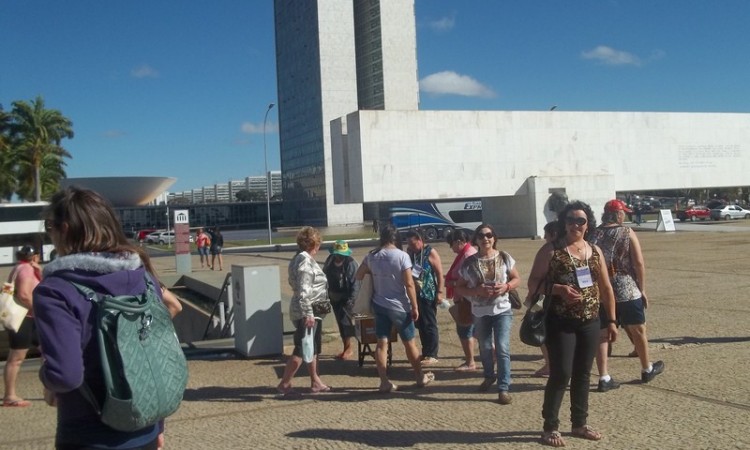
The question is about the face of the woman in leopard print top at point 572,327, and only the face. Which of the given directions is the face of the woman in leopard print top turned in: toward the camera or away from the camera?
toward the camera

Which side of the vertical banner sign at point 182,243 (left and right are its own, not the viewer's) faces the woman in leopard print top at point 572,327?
front

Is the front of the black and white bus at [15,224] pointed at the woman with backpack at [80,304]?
no

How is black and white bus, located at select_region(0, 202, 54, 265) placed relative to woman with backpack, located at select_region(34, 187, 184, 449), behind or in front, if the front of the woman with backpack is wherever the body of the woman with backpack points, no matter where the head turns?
in front

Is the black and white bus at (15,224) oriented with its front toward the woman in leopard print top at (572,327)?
no

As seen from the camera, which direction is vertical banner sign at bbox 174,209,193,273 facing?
toward the camera

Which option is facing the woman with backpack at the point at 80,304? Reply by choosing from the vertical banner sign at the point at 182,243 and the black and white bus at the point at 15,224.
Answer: the vertical banner sign

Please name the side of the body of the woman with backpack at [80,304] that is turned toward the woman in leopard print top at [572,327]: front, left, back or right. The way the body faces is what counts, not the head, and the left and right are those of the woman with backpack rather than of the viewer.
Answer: right

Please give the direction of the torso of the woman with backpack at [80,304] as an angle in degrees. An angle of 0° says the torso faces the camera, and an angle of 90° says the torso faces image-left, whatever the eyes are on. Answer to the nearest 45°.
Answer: approximately 135°

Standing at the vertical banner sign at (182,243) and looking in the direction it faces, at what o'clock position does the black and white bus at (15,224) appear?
The black and white bus is roughly at 5 o'clock from the vertical banner sign.

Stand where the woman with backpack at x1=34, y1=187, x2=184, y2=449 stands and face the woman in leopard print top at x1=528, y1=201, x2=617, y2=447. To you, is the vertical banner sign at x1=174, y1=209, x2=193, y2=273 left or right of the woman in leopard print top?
left

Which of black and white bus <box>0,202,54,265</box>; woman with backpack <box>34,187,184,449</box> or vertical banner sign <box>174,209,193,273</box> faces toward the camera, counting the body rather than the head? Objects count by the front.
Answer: the vertical banner sign
